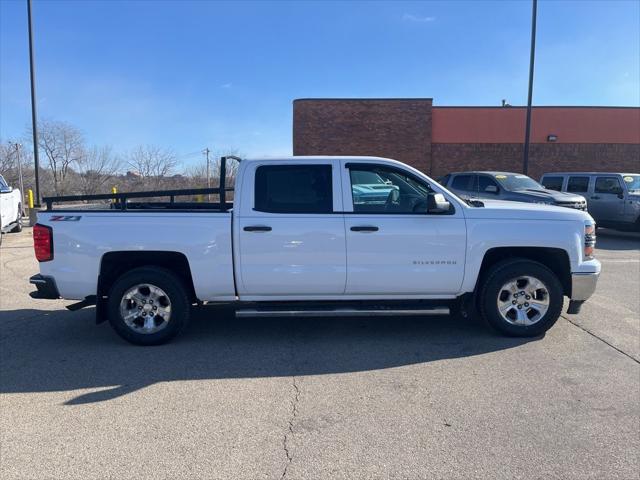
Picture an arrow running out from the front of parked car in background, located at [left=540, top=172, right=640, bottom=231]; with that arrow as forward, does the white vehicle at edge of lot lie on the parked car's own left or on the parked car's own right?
on the parked car's own right

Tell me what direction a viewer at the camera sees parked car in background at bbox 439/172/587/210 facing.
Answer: facing the viewer and to the right of the viewer

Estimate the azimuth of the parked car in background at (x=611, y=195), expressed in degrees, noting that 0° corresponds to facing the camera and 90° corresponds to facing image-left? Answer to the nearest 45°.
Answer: approximately 315°

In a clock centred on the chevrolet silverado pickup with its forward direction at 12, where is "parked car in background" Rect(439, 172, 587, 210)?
The parked car in background is roughly at 10 o'clock from the chevrolet silverado pickup.

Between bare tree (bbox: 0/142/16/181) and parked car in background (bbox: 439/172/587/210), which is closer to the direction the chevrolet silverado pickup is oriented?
the parked car in background

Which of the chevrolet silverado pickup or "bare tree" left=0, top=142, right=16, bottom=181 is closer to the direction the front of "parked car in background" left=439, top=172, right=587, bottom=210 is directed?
the chevrolet silverado pickup

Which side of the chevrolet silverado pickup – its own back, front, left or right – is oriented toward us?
right

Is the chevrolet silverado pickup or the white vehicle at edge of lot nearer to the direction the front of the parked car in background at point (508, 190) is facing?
the chevrolet silverado pickup

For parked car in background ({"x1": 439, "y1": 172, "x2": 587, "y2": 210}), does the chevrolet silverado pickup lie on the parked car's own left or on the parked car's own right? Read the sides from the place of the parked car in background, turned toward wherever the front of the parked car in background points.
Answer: on the parked car's own right
